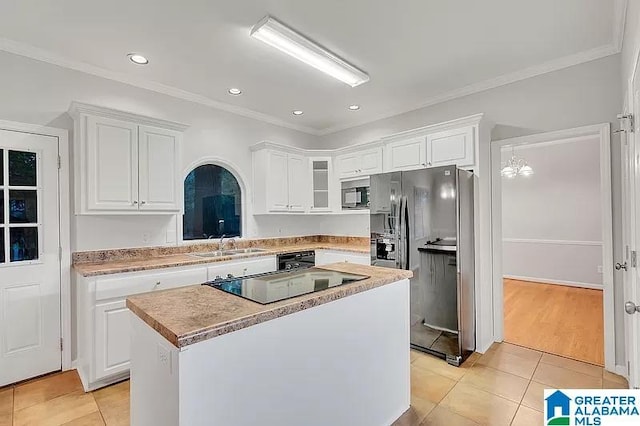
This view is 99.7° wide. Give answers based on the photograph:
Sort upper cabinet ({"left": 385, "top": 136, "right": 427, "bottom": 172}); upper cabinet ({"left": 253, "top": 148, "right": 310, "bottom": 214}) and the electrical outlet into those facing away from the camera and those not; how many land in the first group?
0

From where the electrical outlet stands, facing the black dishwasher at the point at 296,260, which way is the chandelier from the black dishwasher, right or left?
right

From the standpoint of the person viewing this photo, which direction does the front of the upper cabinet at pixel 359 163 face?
facing the viewer and to the left of the viewer

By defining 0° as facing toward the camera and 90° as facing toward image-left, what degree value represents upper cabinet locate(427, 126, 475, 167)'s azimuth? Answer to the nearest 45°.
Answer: approximately 45°

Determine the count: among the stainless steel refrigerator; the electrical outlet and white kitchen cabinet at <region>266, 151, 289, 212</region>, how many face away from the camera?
0

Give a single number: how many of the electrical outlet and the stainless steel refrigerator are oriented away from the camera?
0

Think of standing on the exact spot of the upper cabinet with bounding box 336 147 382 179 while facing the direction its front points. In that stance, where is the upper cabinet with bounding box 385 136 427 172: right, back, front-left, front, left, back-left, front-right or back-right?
left

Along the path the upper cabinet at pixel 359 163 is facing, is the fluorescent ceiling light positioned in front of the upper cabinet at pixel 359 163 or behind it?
in front

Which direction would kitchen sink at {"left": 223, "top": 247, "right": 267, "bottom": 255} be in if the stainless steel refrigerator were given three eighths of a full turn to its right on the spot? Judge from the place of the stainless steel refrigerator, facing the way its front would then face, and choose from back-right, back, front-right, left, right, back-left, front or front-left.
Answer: left

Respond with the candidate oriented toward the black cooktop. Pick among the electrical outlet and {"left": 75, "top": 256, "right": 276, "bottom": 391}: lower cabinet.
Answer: the lower cabinet

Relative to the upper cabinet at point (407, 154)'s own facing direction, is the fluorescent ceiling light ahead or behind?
ahead

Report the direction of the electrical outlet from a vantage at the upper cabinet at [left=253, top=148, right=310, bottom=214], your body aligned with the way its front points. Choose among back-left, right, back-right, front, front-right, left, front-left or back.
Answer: front-right

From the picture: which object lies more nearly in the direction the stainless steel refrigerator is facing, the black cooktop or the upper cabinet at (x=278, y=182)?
the black cooktop
